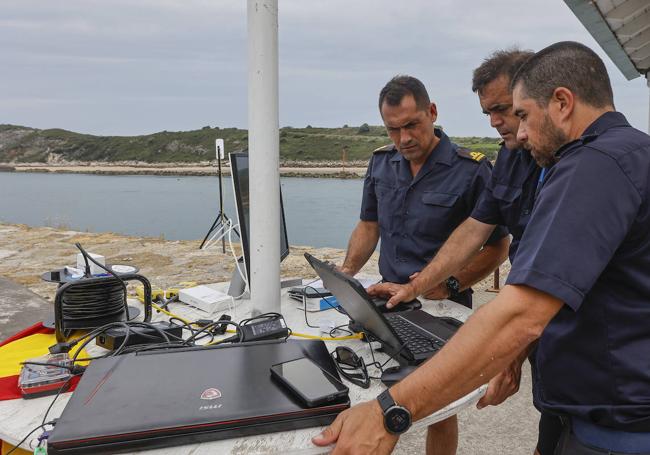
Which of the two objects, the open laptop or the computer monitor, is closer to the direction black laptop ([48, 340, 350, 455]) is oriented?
the computer monitor

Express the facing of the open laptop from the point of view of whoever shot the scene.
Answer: facing away from the viewer and to the right of the viewer

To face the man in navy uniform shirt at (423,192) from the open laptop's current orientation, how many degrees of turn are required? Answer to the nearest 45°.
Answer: approximately 45° to its left

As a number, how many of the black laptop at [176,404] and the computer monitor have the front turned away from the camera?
1

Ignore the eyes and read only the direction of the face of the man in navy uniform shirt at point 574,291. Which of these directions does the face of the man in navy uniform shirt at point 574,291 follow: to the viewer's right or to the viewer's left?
to the viewer's left

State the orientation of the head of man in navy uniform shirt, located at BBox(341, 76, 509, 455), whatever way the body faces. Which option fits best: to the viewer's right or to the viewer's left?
to the viewer's left

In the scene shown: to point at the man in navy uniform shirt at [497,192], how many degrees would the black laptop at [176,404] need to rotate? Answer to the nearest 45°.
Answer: approximately 45° to its right

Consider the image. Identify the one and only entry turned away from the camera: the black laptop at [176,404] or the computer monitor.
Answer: the black laptop

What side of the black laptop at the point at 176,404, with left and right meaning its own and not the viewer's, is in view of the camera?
back
